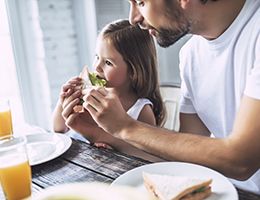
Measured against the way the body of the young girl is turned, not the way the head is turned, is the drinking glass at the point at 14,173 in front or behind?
in front

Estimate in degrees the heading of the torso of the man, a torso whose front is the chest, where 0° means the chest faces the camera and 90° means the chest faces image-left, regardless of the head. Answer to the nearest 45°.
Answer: approximately 45°

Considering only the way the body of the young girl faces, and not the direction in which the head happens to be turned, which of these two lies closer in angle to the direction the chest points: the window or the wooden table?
the wooden table

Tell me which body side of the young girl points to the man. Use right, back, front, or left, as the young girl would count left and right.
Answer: left

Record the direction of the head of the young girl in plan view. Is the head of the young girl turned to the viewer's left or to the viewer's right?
to the viewer's left

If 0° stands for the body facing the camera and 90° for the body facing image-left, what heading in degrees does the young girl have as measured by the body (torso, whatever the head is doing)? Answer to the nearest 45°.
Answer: approximately 45°

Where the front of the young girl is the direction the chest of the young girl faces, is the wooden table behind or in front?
in front

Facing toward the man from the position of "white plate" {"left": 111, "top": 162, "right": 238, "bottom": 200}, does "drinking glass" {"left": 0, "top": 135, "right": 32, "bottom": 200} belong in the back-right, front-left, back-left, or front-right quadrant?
back-left

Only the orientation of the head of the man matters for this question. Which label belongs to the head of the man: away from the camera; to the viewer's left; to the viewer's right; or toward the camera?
to the viewer's left
